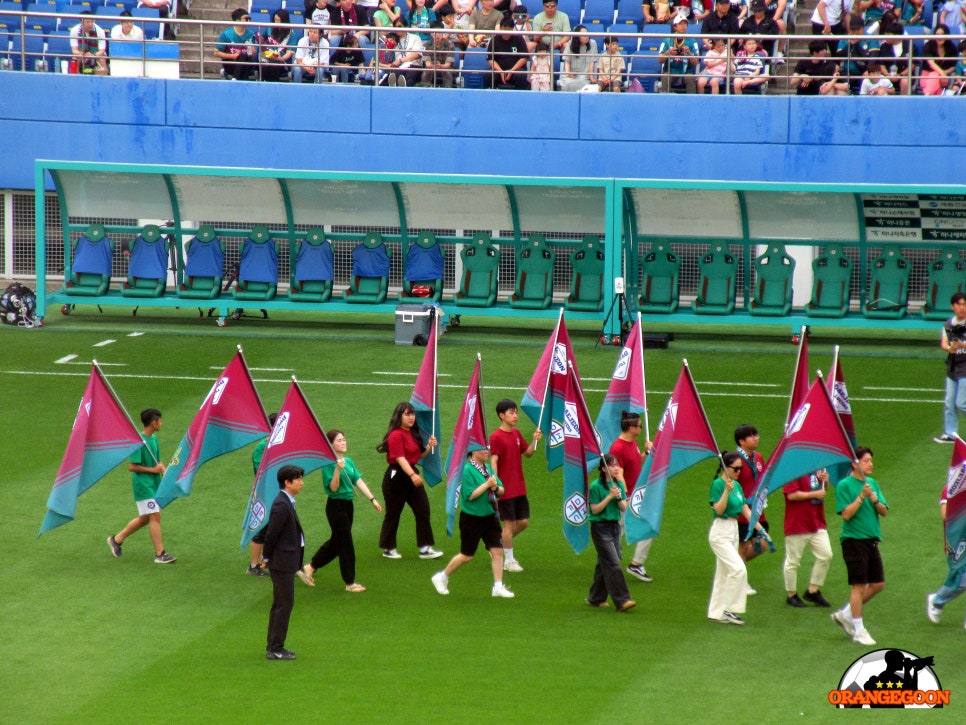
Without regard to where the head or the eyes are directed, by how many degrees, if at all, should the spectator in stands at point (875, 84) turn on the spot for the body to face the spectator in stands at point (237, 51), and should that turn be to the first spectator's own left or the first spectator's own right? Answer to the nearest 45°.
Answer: approximately 90° to the first spectator's own right

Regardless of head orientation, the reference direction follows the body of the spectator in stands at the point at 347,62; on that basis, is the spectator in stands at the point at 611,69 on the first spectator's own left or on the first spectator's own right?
on the first spectator's own left

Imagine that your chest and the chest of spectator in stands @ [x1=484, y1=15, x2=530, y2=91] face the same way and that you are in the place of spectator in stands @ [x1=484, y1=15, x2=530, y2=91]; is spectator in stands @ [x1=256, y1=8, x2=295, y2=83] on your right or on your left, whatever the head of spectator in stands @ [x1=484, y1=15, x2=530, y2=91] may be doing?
on your right

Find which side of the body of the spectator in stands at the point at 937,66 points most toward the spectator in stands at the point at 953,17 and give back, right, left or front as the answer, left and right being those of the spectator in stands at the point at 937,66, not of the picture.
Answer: back

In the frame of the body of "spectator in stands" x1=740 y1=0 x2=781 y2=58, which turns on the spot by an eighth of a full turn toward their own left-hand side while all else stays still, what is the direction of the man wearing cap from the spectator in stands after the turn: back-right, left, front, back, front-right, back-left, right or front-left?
front-right

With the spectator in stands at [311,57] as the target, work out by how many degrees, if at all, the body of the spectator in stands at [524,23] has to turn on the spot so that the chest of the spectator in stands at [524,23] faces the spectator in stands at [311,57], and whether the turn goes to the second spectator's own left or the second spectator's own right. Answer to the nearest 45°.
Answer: approximately 90° to the second spectator's own right
